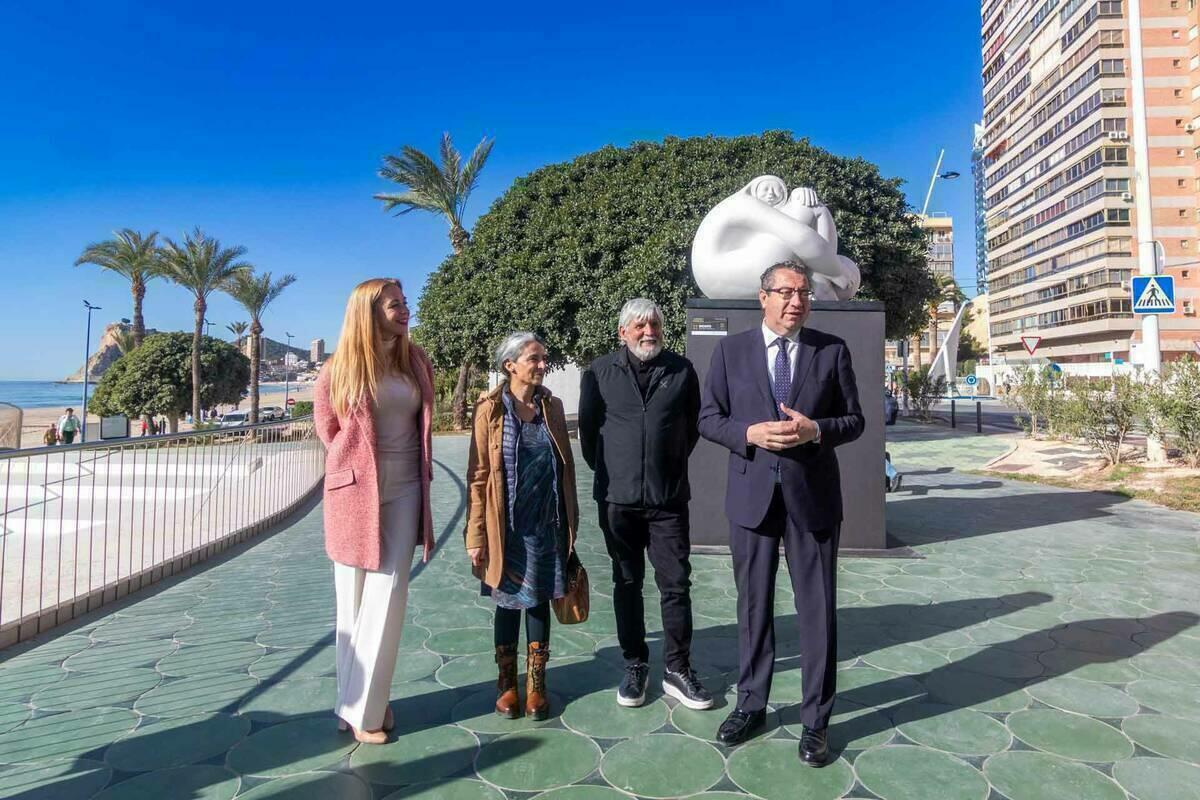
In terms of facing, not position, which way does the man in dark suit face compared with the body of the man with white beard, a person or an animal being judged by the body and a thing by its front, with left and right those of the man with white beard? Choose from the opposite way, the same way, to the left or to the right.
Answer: the same way

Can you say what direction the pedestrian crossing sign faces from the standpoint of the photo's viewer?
facing the viewer

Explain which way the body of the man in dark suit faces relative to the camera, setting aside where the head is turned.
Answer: toward the camera

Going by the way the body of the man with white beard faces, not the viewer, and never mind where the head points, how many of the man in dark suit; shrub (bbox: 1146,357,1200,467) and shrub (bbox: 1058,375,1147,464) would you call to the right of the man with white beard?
0

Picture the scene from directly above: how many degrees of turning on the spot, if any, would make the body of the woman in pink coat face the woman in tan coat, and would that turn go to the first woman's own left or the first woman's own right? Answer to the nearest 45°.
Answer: approximately 45° to the first woman's own left

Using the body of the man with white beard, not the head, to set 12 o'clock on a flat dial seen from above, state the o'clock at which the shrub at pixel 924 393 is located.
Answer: The shrub is roughly at 7 o'clock from the man with white beard.

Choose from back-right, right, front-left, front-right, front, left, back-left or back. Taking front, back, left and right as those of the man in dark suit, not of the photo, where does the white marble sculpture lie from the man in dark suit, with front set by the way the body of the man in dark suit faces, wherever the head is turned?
back

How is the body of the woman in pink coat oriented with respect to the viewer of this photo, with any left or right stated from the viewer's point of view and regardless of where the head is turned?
facing the viewer and to the right of the viewer

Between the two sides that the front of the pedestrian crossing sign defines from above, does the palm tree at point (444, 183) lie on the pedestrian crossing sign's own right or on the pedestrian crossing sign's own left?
on the pedestrian crossing sign's own right

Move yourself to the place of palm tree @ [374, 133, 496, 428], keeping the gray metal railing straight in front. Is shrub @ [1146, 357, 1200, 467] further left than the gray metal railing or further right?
left

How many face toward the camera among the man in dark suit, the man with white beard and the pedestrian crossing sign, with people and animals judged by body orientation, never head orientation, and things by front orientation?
3

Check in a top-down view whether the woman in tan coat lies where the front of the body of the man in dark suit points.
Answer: no
